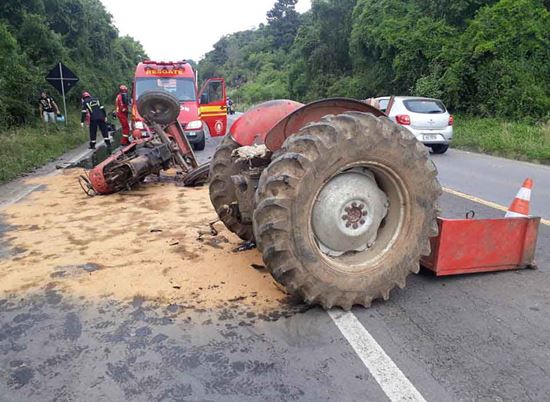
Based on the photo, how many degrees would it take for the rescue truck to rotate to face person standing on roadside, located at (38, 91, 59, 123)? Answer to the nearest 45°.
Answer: approximately 135° to its right

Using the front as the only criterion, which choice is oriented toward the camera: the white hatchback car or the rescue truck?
the rescue truck

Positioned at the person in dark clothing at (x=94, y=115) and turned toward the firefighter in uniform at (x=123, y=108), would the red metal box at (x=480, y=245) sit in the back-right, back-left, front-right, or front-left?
front-right

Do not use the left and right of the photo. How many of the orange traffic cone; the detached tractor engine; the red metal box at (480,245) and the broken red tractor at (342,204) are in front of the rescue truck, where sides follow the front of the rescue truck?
4

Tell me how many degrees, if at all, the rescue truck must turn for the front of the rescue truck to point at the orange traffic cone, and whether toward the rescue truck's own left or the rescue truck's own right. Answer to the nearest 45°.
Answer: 0° — it already faces it

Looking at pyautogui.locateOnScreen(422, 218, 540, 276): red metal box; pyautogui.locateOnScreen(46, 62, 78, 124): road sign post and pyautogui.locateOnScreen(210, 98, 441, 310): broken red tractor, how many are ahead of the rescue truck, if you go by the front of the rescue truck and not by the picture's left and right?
2

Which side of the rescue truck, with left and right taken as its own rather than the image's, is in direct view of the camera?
front

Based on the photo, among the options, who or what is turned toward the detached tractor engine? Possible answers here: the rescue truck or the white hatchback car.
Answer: the rescue truck

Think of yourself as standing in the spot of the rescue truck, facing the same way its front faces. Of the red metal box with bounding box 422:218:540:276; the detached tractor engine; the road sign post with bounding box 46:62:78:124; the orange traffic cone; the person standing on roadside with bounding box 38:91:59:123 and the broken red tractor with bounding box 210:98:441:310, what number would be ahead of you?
4

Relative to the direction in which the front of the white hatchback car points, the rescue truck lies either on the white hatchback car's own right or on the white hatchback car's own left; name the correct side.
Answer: on the white hatchback car's own left

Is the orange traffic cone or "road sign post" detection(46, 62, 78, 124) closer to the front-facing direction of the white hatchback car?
the road sign post

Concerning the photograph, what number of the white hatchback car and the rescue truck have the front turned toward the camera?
1

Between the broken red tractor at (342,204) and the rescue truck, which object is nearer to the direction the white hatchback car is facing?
the rescue truck

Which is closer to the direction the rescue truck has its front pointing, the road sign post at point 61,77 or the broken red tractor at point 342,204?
the broken red tractor

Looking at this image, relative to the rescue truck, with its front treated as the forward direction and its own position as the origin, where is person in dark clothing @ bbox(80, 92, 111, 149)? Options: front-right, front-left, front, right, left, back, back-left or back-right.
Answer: right

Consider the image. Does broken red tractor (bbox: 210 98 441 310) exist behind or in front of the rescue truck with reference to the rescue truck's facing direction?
in front

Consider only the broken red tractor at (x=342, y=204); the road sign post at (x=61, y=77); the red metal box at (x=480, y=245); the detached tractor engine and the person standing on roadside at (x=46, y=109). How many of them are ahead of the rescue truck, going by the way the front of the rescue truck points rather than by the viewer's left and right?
3

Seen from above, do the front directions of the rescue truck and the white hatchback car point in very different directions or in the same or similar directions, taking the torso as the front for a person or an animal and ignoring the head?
very different directions

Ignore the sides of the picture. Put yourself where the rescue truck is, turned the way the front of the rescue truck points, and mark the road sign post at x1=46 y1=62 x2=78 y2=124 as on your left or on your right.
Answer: on your right

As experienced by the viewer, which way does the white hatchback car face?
facing away from the viewer and to the left of the viewer
